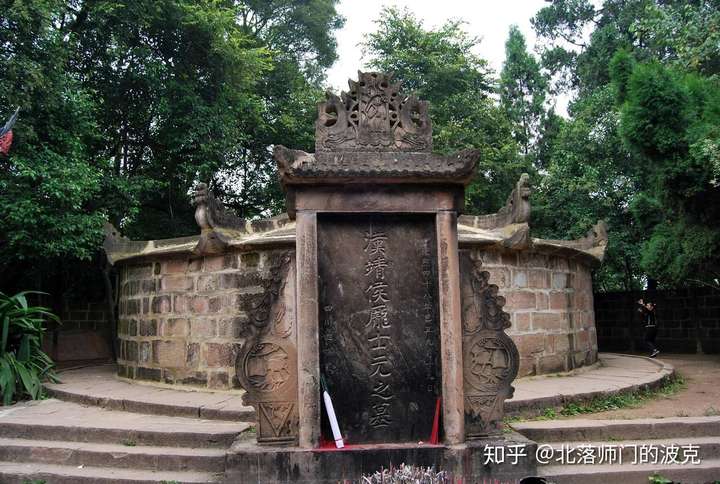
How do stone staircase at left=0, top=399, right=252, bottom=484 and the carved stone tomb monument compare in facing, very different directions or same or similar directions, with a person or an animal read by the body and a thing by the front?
same or similar directions

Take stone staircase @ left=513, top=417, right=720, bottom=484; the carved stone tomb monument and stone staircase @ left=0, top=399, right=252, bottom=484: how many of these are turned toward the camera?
3

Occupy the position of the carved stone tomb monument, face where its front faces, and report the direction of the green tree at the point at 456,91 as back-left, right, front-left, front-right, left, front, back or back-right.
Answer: back

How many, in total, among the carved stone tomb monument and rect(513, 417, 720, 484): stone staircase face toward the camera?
2

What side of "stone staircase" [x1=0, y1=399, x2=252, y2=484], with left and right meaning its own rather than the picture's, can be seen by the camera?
front

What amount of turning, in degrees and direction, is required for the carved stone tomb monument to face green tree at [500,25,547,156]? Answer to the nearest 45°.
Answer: approximately 180°

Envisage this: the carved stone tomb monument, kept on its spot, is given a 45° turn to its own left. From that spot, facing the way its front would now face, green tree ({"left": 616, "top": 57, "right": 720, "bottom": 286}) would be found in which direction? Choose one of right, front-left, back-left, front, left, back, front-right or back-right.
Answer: left

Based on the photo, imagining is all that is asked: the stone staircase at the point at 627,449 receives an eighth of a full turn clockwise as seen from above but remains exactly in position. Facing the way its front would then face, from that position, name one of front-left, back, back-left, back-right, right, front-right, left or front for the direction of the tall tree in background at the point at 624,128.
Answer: back-right

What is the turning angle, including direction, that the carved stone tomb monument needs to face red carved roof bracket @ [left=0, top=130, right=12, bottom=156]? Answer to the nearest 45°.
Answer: approximately 135° to its right

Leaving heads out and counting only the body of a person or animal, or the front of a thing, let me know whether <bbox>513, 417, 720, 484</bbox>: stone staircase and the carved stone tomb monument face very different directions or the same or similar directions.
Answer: same or similar directions

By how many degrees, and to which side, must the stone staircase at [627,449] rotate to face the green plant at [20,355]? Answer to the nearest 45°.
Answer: approximately 90° to its right
